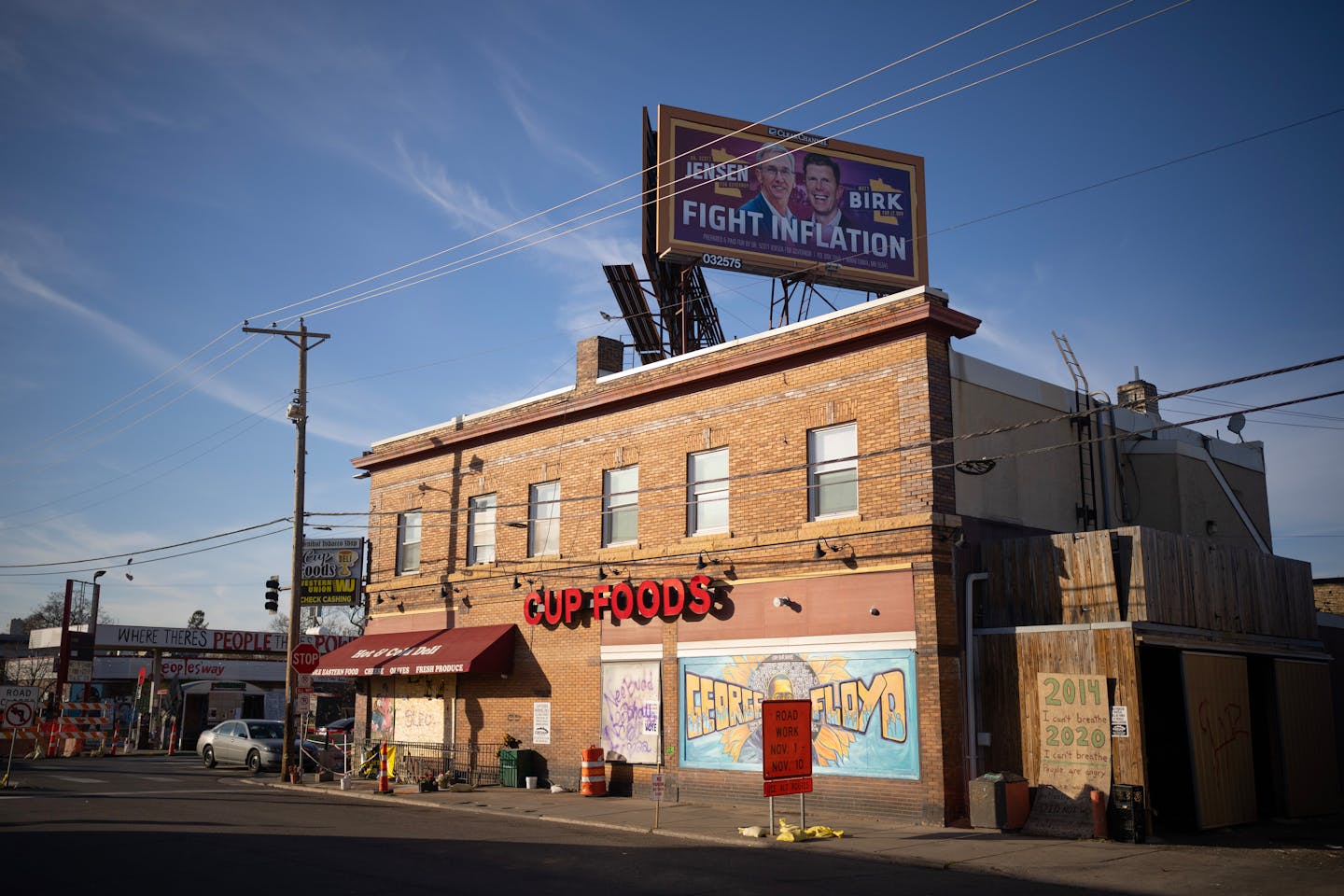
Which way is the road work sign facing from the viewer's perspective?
toward the camera

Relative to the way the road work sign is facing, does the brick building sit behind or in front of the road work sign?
behind

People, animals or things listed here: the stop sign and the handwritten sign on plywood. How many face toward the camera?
2

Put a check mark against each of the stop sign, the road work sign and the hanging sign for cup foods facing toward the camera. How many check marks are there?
3

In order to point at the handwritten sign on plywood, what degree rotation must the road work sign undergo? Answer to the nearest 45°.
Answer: approximately 90° to its left

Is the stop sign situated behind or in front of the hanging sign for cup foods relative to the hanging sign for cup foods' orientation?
in front

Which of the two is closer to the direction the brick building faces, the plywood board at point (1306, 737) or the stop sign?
the stop sign

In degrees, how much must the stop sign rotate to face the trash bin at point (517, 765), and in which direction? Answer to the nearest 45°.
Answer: approximately 45° to its left

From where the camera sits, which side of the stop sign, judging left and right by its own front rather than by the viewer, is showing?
front

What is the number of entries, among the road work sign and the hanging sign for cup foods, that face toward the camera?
2

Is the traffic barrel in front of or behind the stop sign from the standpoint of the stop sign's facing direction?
in front

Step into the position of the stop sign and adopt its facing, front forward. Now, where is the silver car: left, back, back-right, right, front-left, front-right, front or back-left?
back

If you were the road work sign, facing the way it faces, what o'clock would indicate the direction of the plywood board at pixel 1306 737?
The plywood board is roughly at 8 o'clock from the road work sign.
